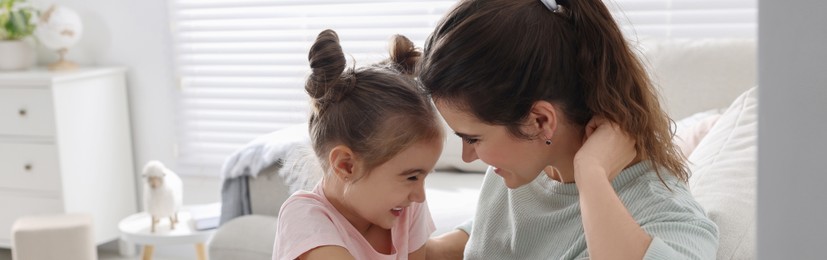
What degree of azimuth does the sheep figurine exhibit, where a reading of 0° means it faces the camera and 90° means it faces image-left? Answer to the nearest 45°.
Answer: approximately 45°

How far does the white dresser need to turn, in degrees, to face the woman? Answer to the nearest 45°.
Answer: approximately 45° to its left

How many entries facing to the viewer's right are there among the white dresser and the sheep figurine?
0

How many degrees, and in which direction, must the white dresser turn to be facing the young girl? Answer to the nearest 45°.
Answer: approximately 45° to its left

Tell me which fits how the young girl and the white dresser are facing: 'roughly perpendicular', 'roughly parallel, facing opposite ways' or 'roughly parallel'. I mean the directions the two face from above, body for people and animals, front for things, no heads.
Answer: roughly perpendicular

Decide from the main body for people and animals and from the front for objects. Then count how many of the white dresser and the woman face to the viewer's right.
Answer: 0

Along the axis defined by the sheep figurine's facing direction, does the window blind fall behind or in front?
behind

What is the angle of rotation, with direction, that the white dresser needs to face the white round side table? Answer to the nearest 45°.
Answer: approximately 45° to its left

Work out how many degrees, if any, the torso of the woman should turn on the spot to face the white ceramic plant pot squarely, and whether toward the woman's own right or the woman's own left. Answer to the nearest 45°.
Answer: approximately 90° to the woman's own right

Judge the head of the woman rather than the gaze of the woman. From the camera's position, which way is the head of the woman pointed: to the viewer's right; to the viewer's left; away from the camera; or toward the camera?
to the viewer's left

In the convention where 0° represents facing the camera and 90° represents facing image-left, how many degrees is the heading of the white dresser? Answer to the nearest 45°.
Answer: approximately 45°

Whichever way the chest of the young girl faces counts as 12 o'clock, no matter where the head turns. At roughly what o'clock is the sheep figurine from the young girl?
The sheep figurine is roughly at 7 o'clock from the young girl.

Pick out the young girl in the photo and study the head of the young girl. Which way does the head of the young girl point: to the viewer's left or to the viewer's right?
to the viewer's right
